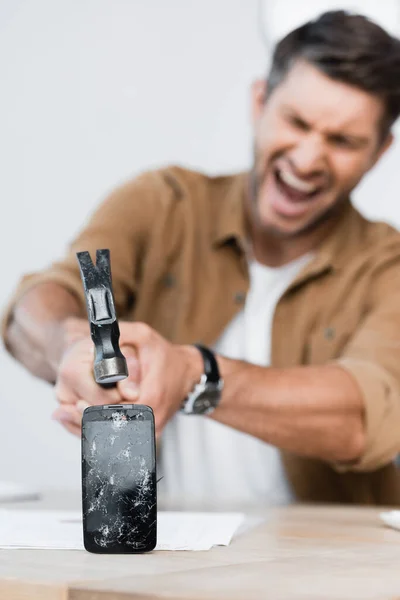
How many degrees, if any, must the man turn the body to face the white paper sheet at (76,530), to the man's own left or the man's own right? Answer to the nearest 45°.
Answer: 0° — they already face it

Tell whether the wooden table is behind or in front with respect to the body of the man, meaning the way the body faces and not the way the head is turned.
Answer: in front
